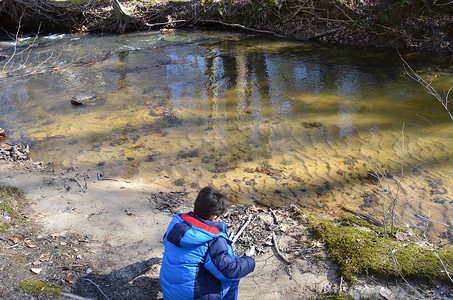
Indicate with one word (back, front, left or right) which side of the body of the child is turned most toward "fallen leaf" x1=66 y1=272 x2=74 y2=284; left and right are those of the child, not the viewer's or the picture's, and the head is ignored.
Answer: left

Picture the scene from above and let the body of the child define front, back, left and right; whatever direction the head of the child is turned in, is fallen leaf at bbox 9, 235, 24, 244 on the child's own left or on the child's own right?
on the child's own left

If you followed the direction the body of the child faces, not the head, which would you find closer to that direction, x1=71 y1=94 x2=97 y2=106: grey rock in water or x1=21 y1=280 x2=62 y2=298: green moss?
the grey rock in water

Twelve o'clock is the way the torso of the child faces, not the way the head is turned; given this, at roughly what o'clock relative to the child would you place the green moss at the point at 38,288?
The green moss is roughly at 8 o'clock from the child.

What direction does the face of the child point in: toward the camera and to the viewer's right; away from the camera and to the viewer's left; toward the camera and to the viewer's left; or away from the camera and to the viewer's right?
away from the camera and to the viewer's right

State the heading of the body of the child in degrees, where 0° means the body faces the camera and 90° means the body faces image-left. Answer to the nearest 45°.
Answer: approximately 225°
